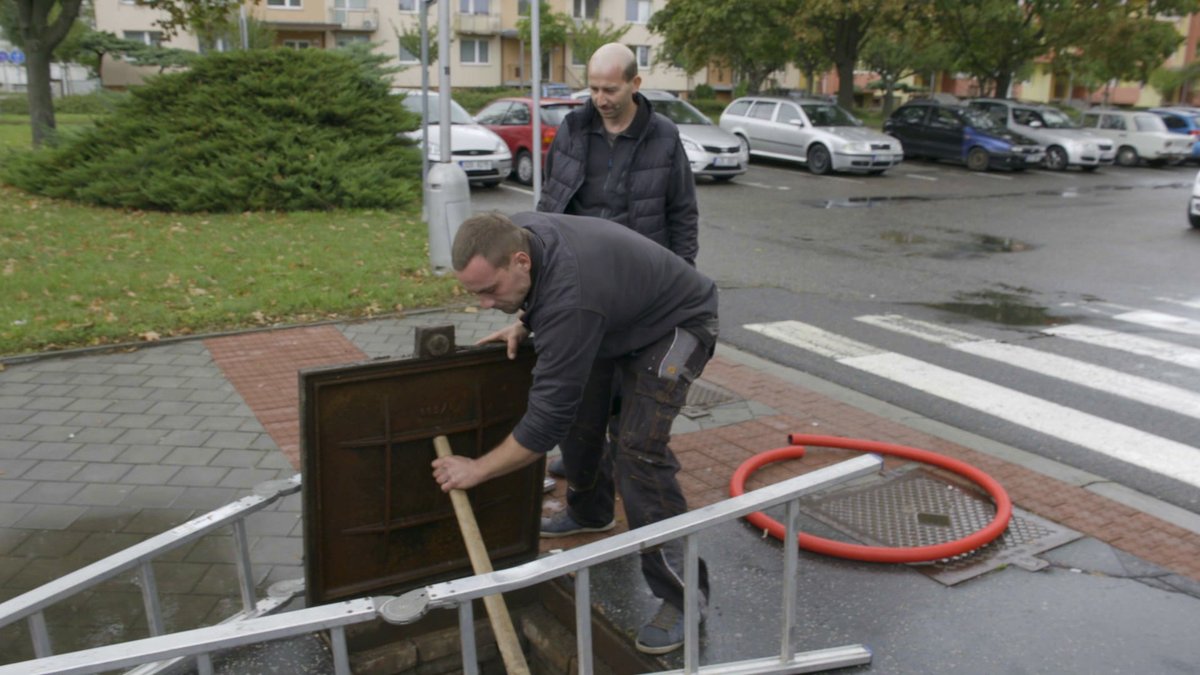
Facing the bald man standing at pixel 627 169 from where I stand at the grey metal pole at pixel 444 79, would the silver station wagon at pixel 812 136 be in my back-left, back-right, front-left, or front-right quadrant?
back-left

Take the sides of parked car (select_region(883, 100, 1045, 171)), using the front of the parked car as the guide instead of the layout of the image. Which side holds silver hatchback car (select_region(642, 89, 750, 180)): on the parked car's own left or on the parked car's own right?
on the parked car's own right

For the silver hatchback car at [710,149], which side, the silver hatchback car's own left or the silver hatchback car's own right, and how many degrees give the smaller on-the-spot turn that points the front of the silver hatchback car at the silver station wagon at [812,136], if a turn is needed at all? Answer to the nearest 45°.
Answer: approximately 90° to the silver hatchback car's own left

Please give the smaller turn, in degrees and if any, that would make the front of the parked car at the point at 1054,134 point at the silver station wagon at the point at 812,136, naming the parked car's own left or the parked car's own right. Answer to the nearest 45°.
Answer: approximately 90° to the parked car's own right

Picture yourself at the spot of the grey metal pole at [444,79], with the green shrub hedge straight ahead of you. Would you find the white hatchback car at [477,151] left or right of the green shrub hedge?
right

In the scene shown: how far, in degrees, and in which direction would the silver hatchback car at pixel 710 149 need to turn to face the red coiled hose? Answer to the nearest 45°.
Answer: approximately 45° to its right

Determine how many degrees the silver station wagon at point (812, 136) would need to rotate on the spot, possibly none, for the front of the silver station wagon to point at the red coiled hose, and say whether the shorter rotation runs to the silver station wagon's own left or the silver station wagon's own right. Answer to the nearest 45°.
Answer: approximately 45° to the silver station wagon's own right

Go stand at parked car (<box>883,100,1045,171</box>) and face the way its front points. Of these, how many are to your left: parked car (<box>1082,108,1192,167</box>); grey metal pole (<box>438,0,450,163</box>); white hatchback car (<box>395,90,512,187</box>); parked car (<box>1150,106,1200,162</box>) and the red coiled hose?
2

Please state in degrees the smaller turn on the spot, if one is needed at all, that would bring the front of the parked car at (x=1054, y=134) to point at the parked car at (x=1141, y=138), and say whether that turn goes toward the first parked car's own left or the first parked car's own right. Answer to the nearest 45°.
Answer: approximately 90° to the first parked car's own left

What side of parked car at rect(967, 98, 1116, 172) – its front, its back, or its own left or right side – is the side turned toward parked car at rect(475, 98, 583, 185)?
right
